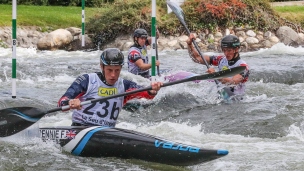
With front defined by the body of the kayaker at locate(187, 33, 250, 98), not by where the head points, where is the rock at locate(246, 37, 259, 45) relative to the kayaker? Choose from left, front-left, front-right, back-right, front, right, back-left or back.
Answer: back-right

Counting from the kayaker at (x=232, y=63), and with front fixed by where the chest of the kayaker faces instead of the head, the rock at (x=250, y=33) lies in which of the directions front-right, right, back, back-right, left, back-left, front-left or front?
back-right

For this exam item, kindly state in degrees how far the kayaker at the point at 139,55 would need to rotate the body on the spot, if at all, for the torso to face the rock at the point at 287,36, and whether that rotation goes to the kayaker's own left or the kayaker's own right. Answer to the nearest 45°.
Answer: approximately 90° to the kayaker's own left

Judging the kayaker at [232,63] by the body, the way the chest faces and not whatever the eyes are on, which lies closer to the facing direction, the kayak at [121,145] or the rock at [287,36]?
the kayak

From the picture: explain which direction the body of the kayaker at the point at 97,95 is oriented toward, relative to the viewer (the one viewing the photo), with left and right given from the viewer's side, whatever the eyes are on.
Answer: facing the viewer and to the right of the viewer

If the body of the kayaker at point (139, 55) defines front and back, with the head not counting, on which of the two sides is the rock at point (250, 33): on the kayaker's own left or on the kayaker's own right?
on the kayaker's own left

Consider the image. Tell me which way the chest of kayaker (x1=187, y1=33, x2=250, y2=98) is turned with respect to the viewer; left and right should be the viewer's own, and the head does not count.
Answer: facing the viewer and to the left of the viewer

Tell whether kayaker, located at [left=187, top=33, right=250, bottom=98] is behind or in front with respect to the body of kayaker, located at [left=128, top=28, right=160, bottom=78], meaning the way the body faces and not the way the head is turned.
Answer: in front

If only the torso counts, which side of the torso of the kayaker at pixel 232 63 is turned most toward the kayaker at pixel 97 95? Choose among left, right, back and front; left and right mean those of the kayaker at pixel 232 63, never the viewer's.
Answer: front

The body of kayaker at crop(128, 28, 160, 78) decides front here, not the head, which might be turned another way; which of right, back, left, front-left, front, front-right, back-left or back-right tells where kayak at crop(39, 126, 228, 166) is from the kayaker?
front-right

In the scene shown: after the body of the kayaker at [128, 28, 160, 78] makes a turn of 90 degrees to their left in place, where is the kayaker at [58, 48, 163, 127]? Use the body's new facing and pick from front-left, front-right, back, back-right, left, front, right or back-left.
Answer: back-right

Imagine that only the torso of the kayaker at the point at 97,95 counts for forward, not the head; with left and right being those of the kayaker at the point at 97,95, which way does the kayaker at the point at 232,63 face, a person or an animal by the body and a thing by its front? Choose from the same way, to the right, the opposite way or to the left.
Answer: to the right

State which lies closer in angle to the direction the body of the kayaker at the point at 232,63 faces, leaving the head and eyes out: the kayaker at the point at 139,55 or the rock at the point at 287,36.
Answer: the kayaker
